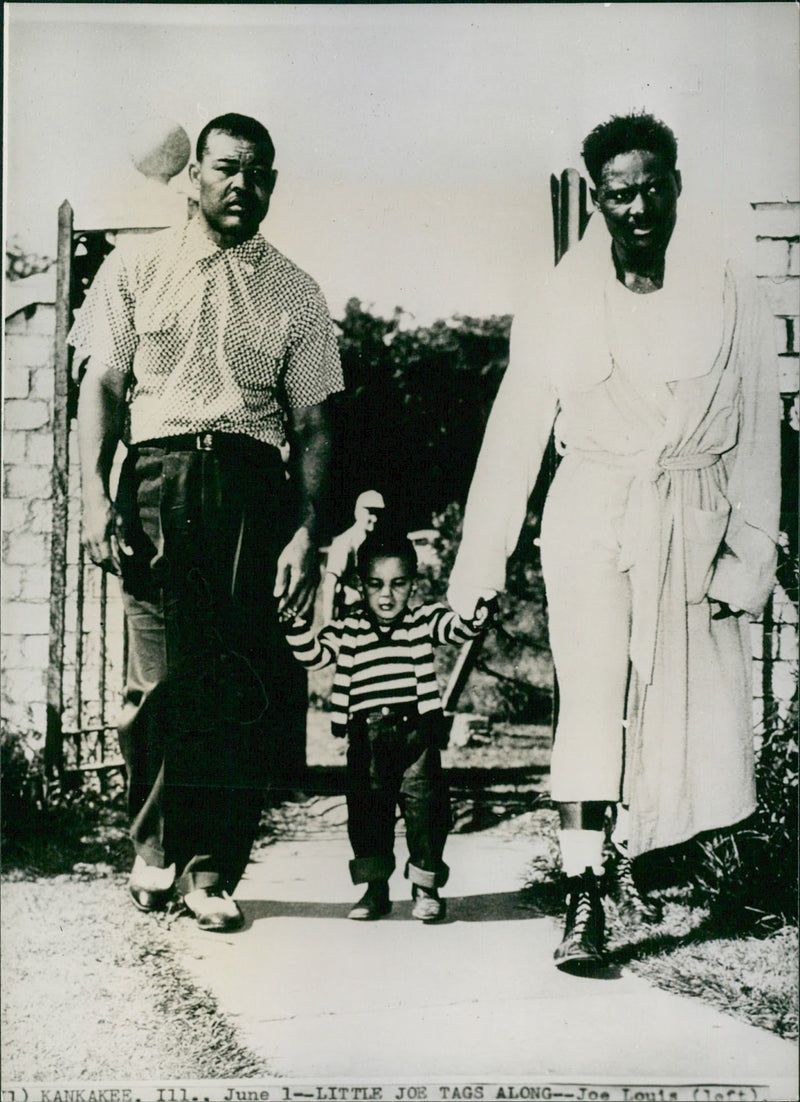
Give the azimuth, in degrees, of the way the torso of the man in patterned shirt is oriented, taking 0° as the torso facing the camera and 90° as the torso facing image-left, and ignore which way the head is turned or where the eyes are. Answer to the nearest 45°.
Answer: approximately 0°

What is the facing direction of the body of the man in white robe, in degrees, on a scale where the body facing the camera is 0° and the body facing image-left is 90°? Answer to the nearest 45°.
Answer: approximately 0°

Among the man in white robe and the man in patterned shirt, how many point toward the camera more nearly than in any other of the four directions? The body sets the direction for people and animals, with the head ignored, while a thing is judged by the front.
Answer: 2

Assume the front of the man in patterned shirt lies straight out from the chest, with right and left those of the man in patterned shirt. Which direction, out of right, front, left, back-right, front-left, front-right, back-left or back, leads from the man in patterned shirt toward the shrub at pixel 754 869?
left

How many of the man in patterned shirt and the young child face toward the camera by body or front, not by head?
2

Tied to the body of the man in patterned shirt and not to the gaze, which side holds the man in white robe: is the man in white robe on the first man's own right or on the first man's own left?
on the first man's own left
